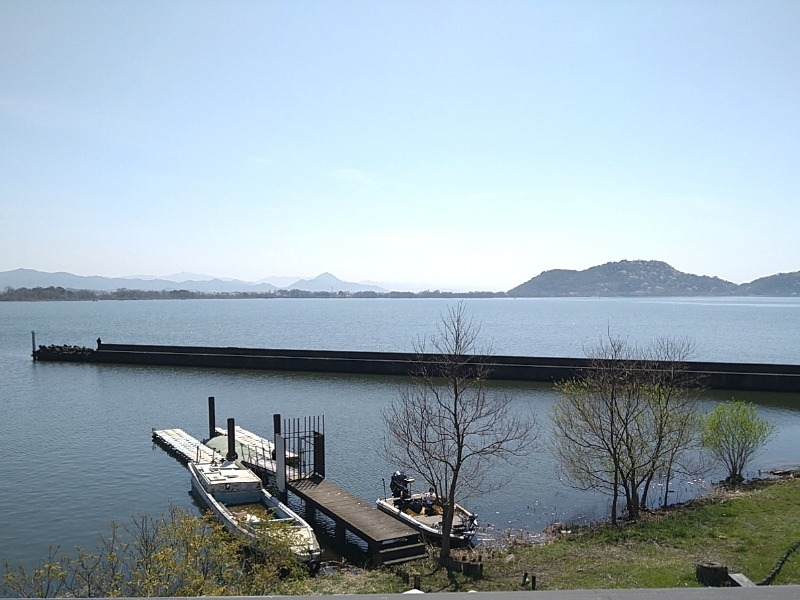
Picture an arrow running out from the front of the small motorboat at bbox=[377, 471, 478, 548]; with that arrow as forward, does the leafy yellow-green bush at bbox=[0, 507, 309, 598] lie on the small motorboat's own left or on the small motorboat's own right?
on the small motorboat's own right

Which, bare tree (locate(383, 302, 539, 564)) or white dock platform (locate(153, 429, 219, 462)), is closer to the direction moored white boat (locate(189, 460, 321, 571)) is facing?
the bare tree

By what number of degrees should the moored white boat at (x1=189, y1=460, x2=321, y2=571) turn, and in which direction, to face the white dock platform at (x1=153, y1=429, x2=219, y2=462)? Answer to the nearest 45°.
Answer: approximately 135° to its left

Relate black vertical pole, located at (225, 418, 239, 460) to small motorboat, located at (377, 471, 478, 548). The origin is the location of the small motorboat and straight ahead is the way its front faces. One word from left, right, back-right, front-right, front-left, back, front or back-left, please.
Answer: back

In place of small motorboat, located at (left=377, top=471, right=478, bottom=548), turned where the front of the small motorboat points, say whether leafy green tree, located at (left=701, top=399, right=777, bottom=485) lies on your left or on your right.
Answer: on your left

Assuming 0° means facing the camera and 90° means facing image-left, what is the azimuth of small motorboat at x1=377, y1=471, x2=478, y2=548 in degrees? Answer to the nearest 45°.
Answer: approximately 315°

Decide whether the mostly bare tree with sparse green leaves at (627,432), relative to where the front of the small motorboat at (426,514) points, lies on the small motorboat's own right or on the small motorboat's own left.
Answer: on the small motorboat's own left

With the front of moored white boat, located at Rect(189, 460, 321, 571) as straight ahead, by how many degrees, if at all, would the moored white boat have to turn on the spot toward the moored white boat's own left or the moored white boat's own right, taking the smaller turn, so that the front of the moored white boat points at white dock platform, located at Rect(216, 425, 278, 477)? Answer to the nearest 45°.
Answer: approximately 135° to the moored white boat's own left

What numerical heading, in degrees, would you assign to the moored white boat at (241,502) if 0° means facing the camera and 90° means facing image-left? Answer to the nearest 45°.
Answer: approximately 315°

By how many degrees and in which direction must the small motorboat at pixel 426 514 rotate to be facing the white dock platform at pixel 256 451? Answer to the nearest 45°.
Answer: approximately 180°

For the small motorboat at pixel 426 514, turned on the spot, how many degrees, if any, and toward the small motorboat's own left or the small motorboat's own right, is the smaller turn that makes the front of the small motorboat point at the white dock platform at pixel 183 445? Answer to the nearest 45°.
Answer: approximately 180°

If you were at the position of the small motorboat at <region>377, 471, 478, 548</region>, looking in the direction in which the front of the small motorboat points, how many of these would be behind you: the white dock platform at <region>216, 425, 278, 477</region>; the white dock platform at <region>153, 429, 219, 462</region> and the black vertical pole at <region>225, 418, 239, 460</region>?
3

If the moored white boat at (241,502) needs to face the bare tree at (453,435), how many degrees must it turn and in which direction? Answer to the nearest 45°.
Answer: approximately 45° to its left

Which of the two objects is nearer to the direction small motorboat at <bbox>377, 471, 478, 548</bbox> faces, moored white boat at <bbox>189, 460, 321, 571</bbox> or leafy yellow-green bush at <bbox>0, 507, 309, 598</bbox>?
the leafy yellow-green bush
